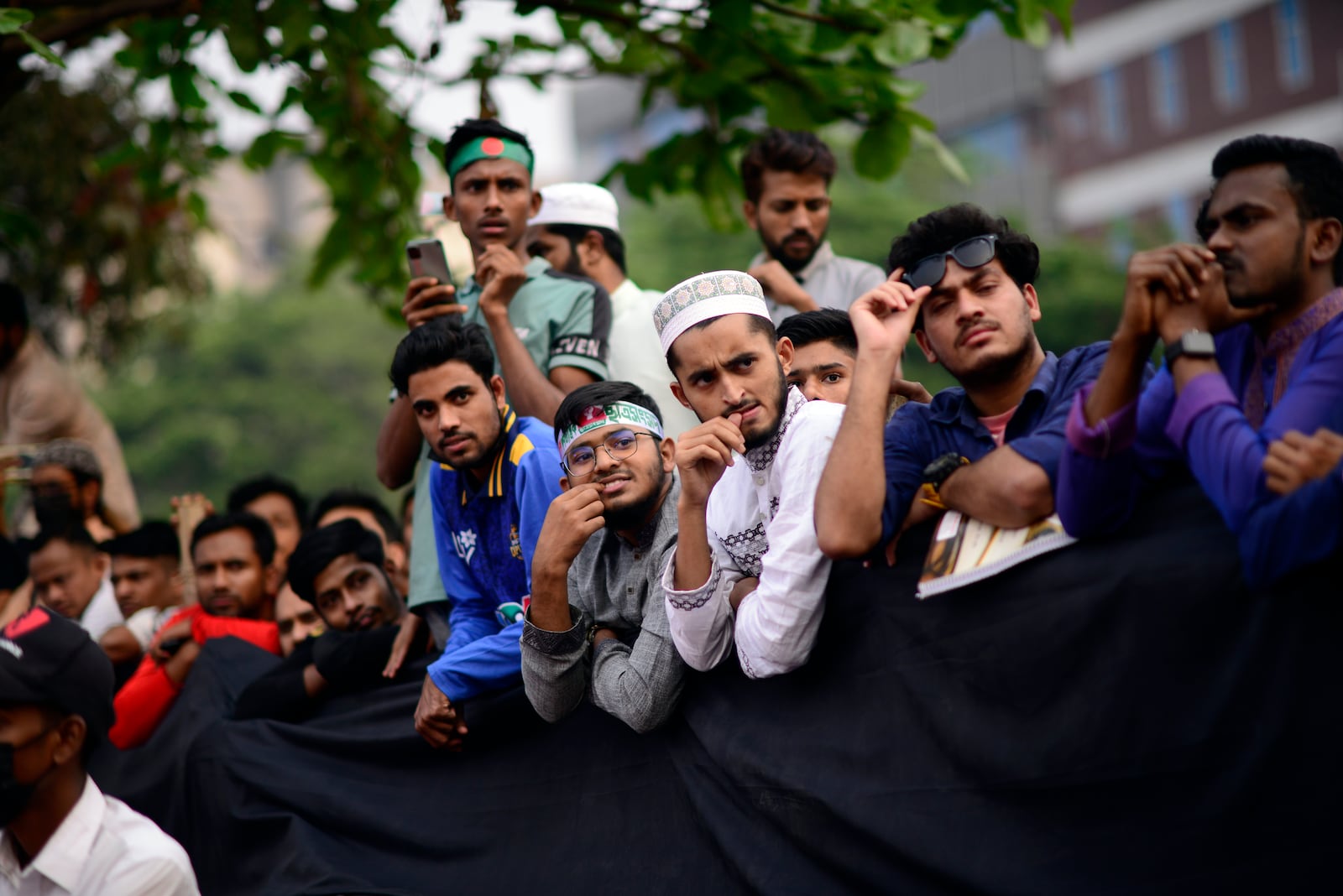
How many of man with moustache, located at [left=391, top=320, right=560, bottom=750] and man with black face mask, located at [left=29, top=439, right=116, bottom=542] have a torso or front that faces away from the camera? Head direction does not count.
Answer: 0

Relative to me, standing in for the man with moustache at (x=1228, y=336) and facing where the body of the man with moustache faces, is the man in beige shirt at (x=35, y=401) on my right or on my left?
on my right

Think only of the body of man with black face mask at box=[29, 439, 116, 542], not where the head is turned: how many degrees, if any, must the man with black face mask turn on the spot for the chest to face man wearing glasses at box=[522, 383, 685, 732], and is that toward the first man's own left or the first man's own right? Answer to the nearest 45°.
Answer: approximately 45° to the first man's own left

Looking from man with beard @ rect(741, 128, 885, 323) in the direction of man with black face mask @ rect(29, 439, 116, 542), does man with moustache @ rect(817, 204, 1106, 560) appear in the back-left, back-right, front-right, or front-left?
back-left

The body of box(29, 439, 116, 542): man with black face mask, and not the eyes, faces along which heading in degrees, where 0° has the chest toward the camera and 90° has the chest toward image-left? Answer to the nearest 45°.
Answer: approximately 45°

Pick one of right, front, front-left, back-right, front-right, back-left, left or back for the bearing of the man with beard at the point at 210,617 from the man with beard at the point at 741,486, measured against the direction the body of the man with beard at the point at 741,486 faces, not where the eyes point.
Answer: right

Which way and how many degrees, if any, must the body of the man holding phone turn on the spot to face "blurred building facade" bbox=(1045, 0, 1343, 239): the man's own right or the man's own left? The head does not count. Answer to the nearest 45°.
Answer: approximately 180°

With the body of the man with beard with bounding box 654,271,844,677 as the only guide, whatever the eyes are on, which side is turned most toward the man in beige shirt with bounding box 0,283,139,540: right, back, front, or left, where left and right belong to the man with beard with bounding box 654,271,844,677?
right

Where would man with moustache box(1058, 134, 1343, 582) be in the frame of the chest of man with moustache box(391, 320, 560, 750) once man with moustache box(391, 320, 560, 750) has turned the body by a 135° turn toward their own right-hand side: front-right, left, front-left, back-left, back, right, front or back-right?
back-right

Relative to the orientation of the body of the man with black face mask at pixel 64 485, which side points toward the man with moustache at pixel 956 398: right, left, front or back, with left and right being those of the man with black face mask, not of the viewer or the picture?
left

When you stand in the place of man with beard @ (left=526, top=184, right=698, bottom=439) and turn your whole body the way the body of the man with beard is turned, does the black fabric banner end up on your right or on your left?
on your left
